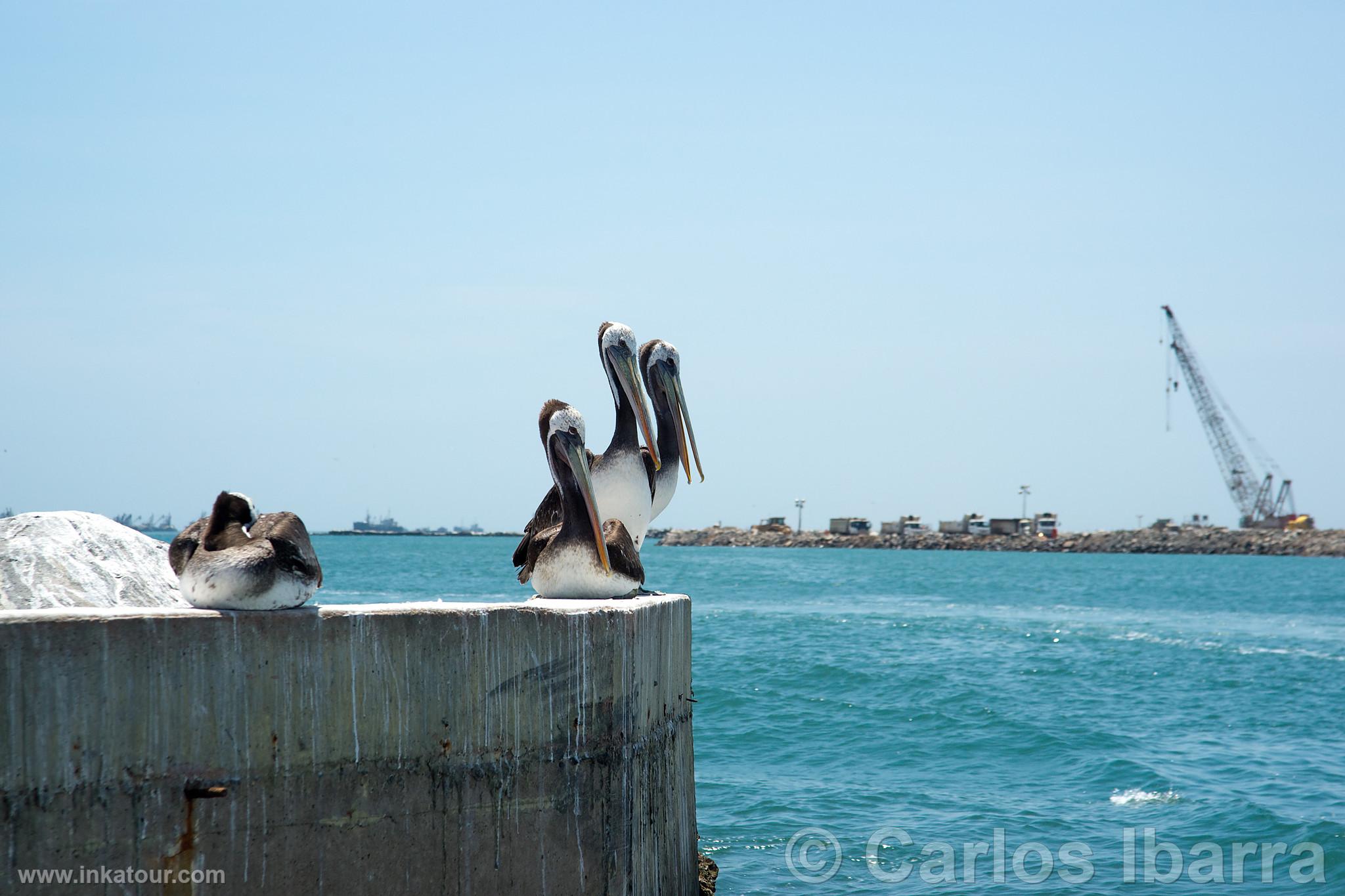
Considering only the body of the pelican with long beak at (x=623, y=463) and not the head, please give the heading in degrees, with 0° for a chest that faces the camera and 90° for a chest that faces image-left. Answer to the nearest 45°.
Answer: approximately 315°

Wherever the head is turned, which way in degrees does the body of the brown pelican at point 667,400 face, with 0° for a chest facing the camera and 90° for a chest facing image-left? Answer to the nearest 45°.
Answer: approximately 315°

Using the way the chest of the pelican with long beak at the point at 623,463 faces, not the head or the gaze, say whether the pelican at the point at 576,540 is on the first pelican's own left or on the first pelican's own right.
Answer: on the first pelican's own right

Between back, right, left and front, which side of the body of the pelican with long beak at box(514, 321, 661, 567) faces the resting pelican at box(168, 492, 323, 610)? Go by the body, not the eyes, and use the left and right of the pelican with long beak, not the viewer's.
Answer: right

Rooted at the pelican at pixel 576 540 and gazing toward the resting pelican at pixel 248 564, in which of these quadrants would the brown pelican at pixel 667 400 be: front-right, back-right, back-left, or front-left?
back-right
